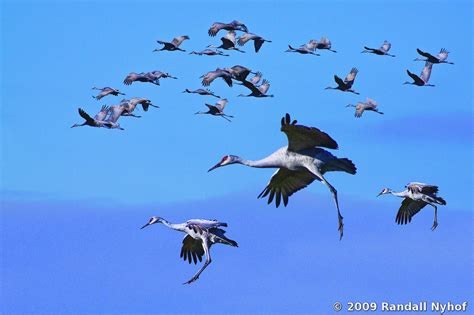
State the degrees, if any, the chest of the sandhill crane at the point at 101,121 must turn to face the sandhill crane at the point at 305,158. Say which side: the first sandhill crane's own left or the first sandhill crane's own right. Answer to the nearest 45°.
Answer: approximately 135° to the first sandhill crane's own left

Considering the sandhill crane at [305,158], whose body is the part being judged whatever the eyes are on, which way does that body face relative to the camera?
to the viewer's left

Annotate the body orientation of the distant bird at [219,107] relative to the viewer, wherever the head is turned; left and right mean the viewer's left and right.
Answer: facing to the left of the viewer

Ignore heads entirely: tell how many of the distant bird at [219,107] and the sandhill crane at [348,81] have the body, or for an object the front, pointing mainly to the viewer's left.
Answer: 2

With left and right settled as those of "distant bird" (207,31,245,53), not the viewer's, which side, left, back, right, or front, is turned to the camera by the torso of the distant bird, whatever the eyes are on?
left

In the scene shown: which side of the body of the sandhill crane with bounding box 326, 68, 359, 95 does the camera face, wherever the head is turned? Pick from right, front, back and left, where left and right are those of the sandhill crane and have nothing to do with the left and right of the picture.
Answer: left

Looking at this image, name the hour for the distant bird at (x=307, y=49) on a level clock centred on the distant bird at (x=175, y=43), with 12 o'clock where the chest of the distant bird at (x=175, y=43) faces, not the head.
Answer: the distant bird at (x=307, y=49) is roughly at 6 o'clock from the distant bird at (x=175, y=43).

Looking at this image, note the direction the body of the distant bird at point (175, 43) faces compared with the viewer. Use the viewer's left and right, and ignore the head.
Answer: facing to the left of the viewer

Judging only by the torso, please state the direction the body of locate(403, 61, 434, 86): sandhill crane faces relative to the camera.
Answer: to the viewer's left

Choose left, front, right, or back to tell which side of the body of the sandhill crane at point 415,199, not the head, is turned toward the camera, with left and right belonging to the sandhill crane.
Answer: left

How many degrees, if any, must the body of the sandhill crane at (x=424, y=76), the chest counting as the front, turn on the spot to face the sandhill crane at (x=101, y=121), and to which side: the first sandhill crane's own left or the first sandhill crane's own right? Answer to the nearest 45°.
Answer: approximately 45° to the first sandhill crane's own left
